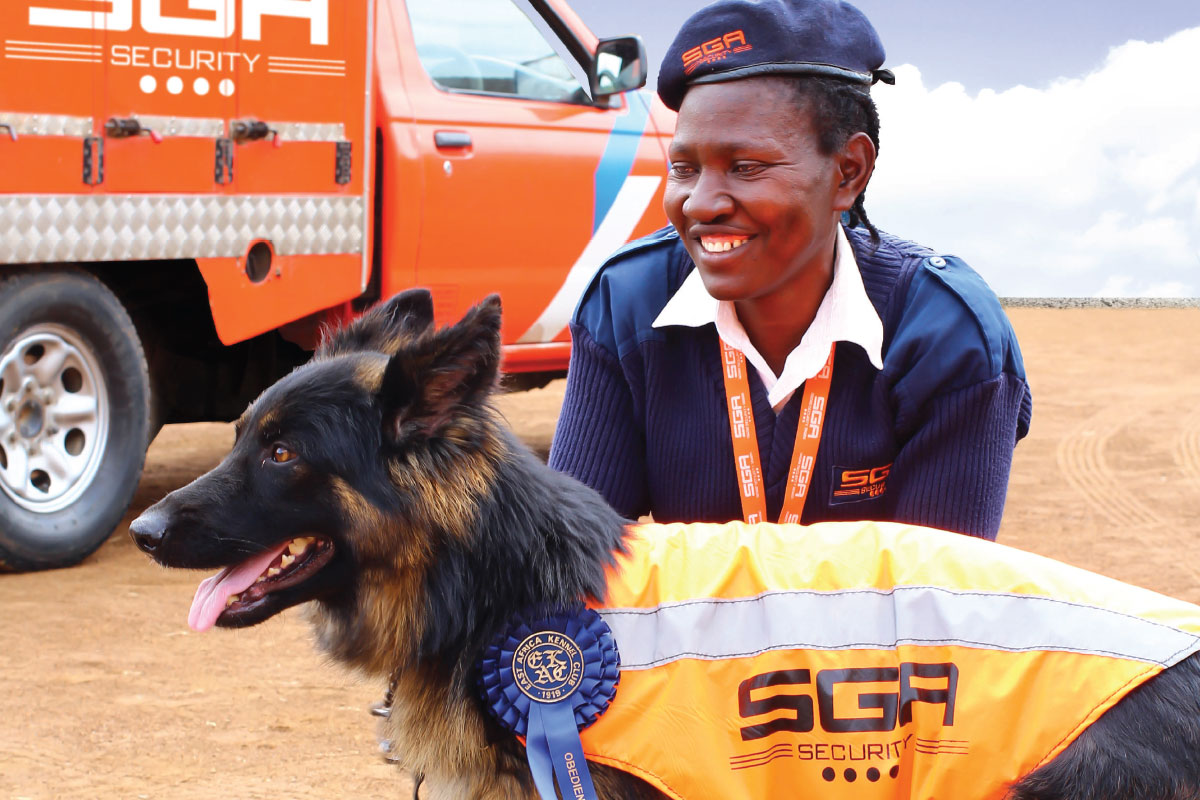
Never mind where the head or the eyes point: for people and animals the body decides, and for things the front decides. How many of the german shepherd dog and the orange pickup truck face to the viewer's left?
1

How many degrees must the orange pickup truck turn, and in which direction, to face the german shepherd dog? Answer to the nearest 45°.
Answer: approximately 135° to its right

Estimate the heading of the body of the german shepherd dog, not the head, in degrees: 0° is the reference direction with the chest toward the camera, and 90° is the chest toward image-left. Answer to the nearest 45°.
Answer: approximately 90°

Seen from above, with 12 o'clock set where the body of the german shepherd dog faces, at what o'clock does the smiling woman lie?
The smiling woman is roughly at 3 o'clock from the german shepherd dog.

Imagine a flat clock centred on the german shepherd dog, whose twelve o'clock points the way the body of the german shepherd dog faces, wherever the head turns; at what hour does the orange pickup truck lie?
The orange pickup truck is roughly at 2 o'clock from the german shepherd dog.

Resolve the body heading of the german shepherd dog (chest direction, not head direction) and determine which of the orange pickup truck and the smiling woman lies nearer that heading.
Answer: the orange pickup truck

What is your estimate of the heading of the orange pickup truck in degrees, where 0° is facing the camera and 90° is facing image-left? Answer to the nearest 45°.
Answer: approximately 225°
